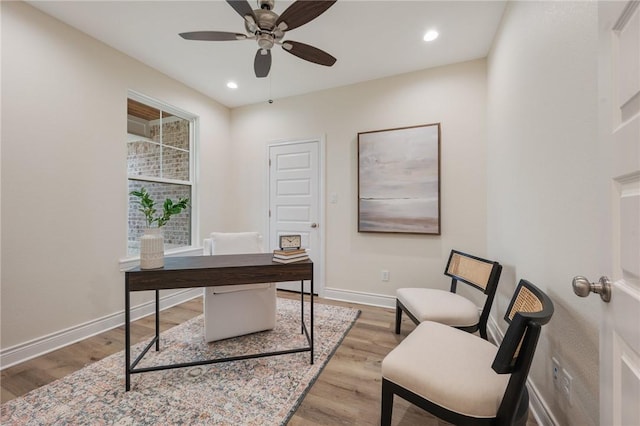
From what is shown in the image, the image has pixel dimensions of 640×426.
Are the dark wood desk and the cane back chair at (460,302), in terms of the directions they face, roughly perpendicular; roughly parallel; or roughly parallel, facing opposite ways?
roughly perpendicular

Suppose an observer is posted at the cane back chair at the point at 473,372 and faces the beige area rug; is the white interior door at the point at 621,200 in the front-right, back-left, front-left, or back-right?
back-left

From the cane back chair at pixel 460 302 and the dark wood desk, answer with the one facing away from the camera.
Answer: the dark wood desk

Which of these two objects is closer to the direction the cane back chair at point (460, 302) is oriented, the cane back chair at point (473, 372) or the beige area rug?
the beige area rug

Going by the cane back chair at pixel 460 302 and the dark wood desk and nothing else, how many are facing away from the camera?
1

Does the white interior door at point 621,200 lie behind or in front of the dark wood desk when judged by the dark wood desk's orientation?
behind

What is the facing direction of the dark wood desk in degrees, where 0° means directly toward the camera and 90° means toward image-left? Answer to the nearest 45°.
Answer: approximately 180°

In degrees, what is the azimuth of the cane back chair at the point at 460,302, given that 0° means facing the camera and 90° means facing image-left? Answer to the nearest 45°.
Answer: approximately 45°
